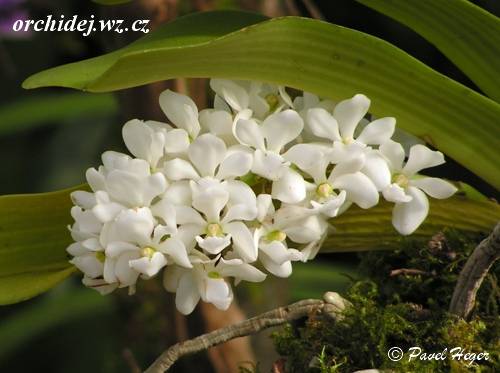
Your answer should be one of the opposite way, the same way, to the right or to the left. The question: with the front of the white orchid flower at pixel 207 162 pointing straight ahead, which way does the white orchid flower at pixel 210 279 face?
the same way

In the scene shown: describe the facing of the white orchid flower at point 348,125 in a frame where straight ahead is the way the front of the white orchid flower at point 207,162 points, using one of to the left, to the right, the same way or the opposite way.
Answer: the same way

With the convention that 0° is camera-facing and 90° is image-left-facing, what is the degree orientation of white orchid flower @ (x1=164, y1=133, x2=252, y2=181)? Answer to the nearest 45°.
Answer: approximately 0°

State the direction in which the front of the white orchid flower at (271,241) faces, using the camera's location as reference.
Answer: facing the viewer and to the right of the viewer

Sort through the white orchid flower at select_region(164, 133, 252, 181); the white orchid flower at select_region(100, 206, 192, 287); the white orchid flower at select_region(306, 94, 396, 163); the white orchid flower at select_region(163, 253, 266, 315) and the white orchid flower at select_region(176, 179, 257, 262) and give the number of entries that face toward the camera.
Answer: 5

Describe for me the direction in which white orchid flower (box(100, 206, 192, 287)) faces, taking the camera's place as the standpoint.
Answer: facing the viewer

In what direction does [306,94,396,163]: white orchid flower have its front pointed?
toward the camera

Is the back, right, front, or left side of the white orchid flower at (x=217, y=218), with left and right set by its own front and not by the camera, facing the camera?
front

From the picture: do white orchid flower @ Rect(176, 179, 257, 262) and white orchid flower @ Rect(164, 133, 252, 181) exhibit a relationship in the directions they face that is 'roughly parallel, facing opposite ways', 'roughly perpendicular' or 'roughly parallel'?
roughly parallel

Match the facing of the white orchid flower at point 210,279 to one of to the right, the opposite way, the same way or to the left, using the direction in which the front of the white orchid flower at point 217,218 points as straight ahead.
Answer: the same way
